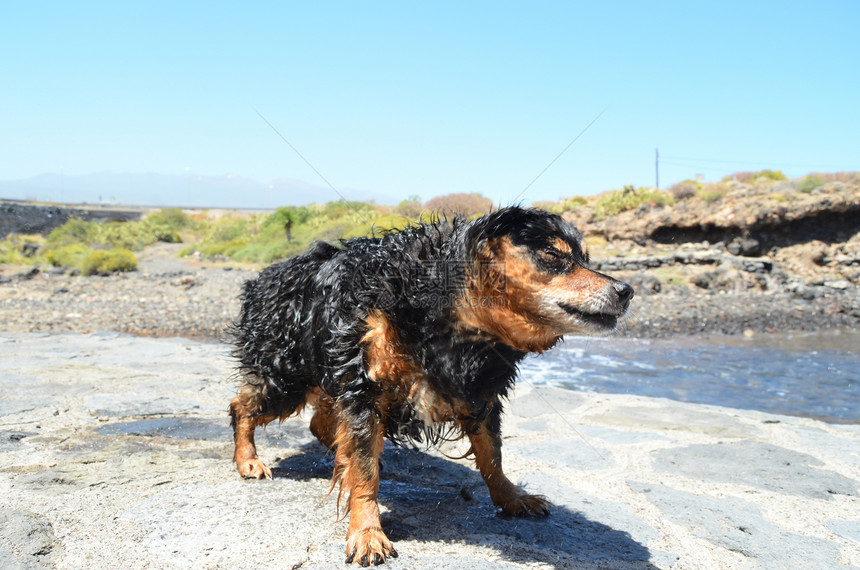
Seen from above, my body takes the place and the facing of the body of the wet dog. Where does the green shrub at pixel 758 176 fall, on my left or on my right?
on my left

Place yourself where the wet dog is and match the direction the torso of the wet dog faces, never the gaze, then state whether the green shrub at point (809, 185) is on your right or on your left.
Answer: on your left

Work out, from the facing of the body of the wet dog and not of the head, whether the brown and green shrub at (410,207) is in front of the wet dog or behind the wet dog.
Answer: behind

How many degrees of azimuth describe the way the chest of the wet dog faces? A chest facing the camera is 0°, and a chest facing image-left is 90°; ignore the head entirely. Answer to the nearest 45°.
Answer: approximately 315°

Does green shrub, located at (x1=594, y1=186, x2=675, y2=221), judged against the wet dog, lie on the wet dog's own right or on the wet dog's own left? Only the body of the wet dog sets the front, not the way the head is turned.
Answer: on the wet dog's own left

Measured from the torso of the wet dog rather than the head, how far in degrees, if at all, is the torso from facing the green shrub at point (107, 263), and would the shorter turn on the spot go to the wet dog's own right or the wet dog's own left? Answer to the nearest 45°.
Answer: approximately 180°

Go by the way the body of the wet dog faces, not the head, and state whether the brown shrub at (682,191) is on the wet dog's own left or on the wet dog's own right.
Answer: on the wet dog's own left

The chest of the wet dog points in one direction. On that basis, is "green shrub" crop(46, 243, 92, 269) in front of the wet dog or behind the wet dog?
behind
